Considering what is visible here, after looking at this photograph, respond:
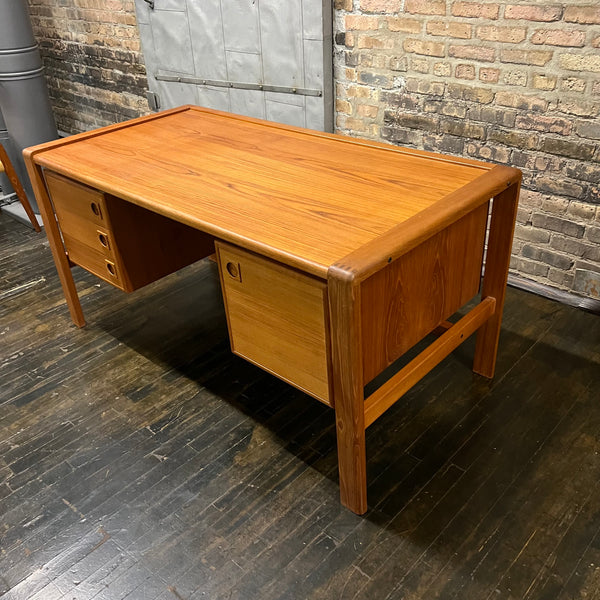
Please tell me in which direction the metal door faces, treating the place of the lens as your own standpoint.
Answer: facing the viewer and to the left of the viewer

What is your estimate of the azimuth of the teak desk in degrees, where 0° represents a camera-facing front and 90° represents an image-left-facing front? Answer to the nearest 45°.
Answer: approximately 45°

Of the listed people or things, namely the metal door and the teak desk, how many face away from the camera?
0

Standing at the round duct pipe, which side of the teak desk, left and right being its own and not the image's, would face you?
right

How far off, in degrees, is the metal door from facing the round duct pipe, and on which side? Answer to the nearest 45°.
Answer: approximately 90° to its right

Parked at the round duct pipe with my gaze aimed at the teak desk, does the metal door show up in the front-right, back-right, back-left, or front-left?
front-left

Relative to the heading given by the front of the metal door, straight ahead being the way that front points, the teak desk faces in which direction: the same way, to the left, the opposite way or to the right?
the same way

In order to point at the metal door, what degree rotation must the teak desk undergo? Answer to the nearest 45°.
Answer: approximately 135° to its right

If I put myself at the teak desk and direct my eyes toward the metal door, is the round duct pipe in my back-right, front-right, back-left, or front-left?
front-left

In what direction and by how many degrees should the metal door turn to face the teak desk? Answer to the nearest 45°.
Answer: approximately 45° to its left
